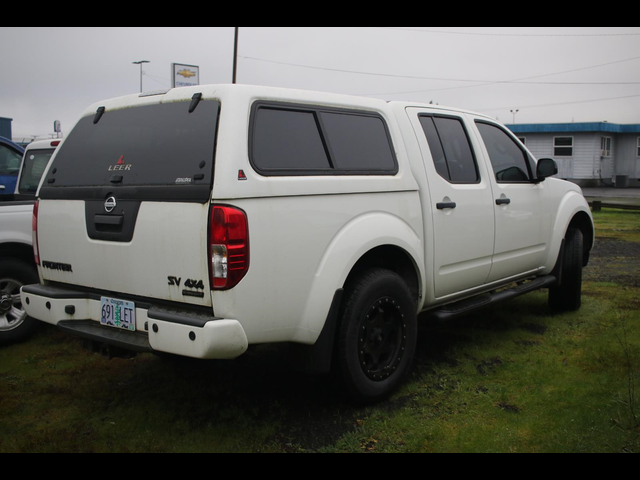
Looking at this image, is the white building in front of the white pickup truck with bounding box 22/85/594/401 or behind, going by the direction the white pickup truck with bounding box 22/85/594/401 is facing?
in front

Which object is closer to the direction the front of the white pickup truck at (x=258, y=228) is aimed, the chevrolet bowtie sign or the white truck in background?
the chevrolet bowtie sign

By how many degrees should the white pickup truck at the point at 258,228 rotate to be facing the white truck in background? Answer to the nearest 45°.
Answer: approximately 90° to its left

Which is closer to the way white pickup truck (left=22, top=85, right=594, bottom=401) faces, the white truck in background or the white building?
the white building

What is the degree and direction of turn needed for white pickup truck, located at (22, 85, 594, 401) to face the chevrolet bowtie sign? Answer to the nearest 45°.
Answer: approximately 45° to its left

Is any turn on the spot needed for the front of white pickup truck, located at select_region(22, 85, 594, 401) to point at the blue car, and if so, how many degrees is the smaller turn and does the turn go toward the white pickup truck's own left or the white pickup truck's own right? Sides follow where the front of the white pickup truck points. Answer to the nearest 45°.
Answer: approximately 90° to the white pickup truck's own left

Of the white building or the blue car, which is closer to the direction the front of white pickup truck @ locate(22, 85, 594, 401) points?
the white building

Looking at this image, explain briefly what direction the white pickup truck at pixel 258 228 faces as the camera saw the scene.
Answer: facing away from the viewer and to the right of the viewer
